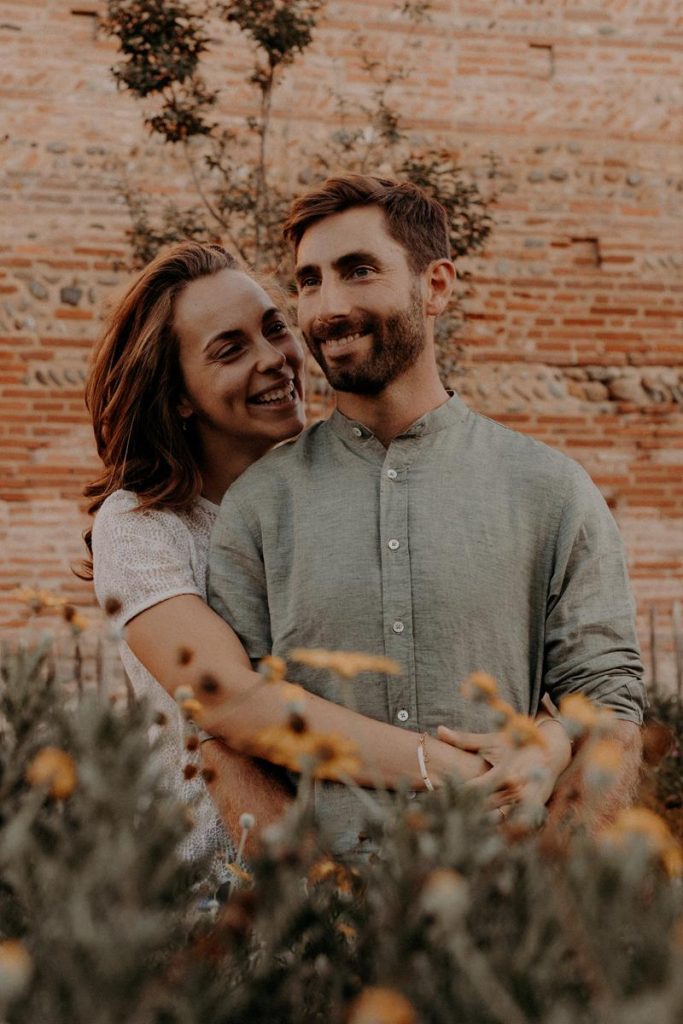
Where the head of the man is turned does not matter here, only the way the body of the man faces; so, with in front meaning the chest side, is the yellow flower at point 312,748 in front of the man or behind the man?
in front

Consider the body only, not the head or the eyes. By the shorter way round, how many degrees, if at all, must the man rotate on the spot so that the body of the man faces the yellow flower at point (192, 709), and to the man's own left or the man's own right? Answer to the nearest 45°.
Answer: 0° — they already face it

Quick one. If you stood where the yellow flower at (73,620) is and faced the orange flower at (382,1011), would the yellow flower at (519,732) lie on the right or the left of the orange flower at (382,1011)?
left

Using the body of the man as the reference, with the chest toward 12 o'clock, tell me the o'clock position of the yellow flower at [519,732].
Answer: The yellow flower is roughly at 12 o'clock from the man.

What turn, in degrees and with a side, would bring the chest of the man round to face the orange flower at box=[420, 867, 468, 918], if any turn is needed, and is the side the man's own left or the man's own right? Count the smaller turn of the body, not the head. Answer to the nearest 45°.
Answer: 0° — they already face it

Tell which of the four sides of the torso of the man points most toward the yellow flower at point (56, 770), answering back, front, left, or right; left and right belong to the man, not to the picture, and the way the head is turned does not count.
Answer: front

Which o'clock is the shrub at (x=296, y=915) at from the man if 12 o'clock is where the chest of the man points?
The shrub is roughly at 12 o'clock from the man.

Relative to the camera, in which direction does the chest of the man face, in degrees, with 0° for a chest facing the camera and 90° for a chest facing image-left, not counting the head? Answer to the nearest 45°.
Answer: approximately 0°

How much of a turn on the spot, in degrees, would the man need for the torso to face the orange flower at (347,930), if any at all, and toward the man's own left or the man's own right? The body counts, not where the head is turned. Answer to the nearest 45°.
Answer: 0° — they already face it

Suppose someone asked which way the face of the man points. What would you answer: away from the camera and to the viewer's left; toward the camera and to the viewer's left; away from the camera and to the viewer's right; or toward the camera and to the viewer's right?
toward the camera and to the viewer's left

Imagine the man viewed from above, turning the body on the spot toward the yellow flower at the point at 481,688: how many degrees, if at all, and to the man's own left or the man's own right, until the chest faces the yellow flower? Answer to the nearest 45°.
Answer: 0° — they already face it

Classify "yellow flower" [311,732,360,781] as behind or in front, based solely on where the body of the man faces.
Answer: in front
